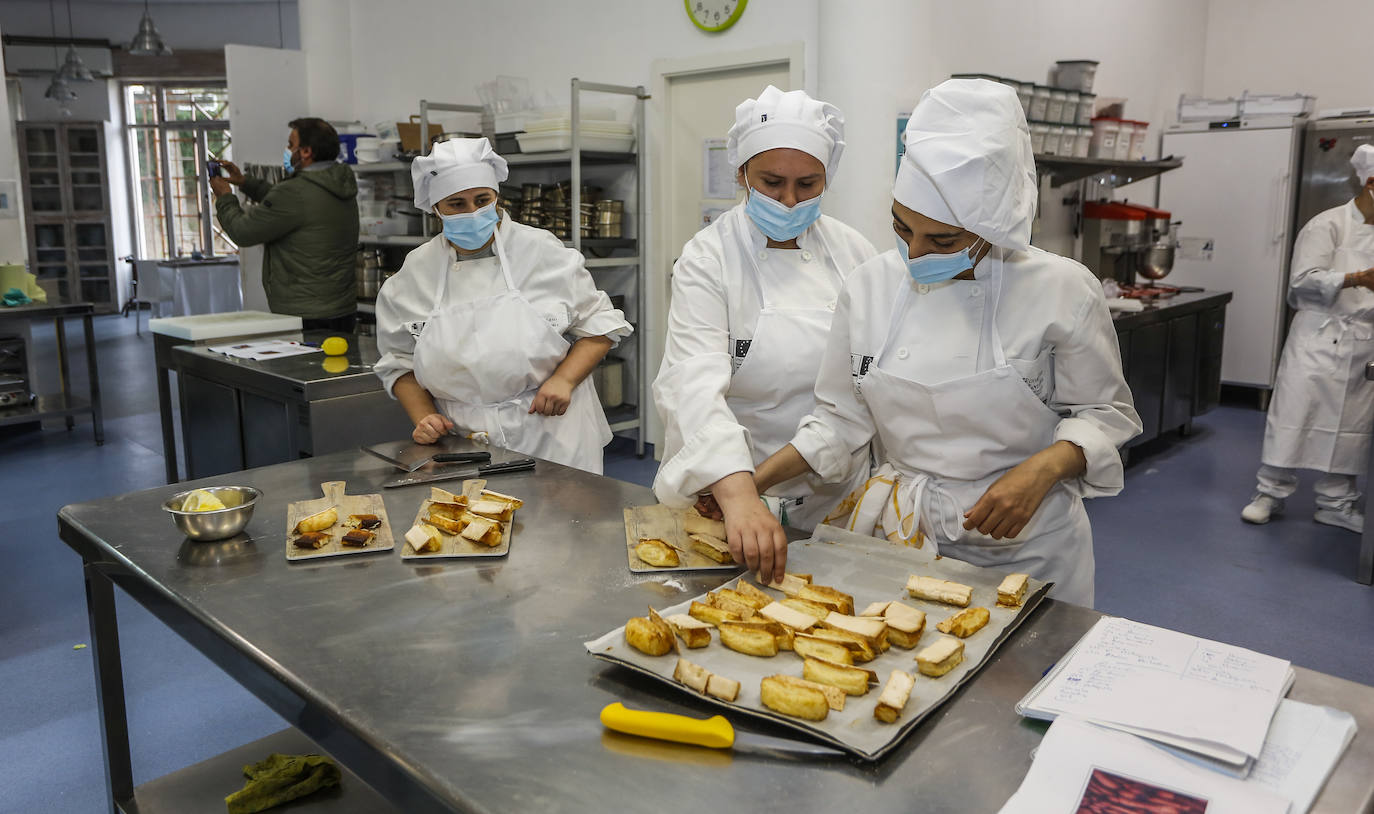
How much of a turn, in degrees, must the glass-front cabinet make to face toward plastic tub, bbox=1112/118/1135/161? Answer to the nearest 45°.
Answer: approximately 45° to its left

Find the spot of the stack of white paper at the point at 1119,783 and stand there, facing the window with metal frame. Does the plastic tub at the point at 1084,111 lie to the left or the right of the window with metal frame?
right

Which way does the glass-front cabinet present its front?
toward the camera

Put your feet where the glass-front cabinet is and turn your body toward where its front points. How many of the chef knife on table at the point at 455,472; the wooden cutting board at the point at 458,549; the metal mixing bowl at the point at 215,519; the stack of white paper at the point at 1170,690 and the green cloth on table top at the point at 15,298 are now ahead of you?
5

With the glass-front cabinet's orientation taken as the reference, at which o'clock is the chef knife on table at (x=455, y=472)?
The chef knife on table is roughly at 12 o'clock from the glass-front cabinet.

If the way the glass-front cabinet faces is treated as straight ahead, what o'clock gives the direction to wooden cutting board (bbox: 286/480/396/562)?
The wooden cutting board is roughly at 12 o'clock from the glass-front cabinet.

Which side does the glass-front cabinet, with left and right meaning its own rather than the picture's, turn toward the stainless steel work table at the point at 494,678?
front

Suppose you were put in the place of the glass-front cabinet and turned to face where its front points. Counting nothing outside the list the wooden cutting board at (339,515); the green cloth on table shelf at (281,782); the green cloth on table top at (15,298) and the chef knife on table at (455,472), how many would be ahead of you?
4

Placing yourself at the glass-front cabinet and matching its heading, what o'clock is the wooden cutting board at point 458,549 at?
The wooden cutting board is roughly at 12 o'clock from the glass-front cabinet.

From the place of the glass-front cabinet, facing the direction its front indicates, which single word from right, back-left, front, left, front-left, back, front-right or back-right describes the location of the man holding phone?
front

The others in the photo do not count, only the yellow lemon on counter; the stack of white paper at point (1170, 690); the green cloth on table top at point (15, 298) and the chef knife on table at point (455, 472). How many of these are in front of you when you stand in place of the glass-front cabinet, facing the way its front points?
4

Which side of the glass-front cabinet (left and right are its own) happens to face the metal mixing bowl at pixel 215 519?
front

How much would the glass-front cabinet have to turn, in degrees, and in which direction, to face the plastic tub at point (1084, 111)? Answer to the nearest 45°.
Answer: approximately 45° to its left
